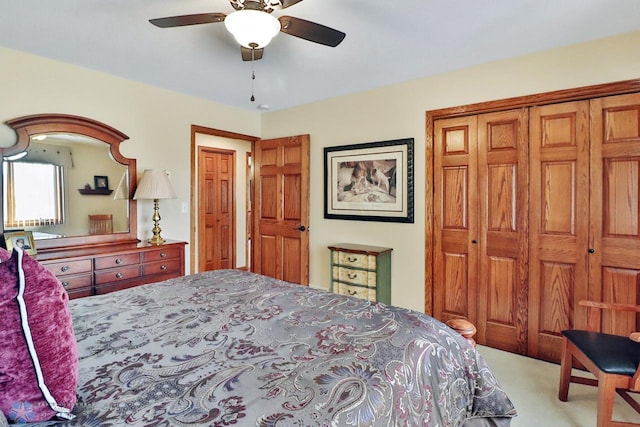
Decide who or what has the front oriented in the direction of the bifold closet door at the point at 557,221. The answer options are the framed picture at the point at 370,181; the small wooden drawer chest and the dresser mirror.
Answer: the dresser mirror

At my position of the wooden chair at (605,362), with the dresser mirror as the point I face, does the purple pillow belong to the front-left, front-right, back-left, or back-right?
front-left

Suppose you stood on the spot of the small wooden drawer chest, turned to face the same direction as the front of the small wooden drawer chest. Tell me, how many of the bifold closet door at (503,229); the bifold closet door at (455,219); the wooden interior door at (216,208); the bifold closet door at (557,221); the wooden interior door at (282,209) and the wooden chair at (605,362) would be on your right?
2

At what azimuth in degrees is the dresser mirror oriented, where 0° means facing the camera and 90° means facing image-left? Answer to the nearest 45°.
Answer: approximately 315°

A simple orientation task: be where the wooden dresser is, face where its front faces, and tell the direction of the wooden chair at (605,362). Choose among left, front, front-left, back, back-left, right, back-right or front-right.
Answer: front

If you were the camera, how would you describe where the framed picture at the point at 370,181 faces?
facing the viewer and to the left of the viewer

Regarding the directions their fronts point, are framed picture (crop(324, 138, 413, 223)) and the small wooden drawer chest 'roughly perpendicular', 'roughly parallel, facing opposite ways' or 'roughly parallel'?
roughly parallel

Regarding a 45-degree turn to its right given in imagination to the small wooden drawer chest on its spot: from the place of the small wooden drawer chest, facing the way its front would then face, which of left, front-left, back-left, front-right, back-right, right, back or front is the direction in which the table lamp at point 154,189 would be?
front

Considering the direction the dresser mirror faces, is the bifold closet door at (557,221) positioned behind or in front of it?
in front

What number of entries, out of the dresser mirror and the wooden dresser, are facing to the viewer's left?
0

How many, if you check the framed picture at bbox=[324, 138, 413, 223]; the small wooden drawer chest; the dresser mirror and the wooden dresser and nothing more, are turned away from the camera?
0

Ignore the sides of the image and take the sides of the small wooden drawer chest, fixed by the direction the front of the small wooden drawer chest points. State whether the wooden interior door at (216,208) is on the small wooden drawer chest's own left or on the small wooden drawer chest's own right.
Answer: on the small wooden drawer chest's own right

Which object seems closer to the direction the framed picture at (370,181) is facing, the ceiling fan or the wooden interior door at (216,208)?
the ceiling fan

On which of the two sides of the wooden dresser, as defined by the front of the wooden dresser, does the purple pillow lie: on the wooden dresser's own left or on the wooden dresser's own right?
on the wooden dresser's own right

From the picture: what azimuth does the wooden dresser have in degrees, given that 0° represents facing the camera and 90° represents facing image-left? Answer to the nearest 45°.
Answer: approximately 315°

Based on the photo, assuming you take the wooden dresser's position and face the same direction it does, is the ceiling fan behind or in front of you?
in front

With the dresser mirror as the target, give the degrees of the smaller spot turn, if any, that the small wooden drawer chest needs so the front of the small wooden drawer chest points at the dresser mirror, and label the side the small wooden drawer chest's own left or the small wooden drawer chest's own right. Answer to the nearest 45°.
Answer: approximately 45° to the small wooden drawer chest's own right
